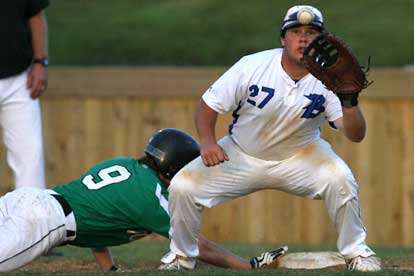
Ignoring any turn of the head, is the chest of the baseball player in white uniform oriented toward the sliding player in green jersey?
no

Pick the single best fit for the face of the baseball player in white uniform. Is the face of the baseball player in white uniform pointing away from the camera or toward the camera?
toward the camera

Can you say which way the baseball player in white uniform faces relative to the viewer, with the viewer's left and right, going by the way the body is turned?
facing the viewer
